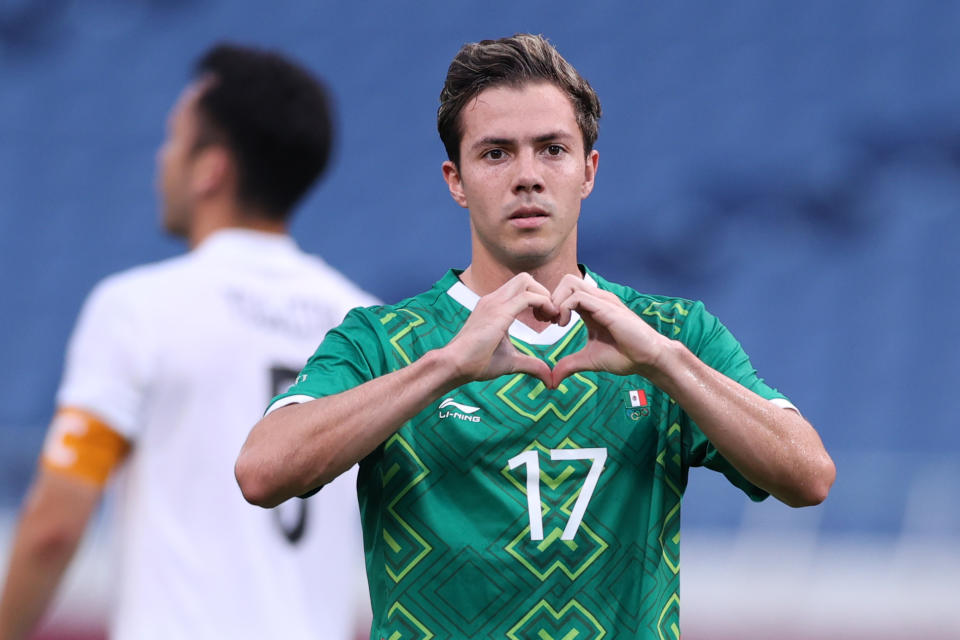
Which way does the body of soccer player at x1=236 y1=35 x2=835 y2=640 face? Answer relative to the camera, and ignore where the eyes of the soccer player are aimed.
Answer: toward the camera

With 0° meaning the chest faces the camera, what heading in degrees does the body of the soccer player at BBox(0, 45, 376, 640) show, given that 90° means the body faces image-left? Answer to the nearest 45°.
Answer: approximately 135°

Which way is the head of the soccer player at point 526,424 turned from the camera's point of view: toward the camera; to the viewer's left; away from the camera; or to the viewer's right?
toward the camera

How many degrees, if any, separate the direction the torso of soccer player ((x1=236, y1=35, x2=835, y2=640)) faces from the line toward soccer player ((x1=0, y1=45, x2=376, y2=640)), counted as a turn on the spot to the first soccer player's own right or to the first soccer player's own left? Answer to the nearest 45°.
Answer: approximately 135° to the first soccer player's own right

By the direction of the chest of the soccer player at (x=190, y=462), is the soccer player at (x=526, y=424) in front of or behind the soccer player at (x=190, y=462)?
behind

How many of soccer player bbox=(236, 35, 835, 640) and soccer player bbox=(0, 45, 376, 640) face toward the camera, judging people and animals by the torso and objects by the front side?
1

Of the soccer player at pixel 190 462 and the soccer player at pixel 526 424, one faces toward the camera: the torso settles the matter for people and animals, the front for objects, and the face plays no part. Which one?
the soccer player at pixel 526 424
